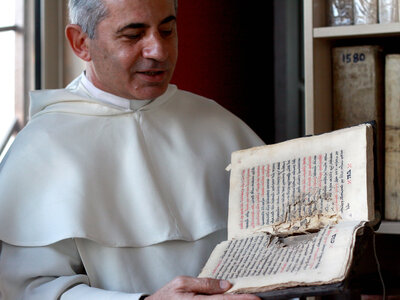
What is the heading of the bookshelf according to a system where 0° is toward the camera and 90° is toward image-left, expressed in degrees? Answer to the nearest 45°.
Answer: approximately 0°

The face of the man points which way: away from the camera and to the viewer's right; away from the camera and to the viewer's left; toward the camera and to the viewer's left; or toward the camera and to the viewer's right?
toward the camera and to the viewer's right
